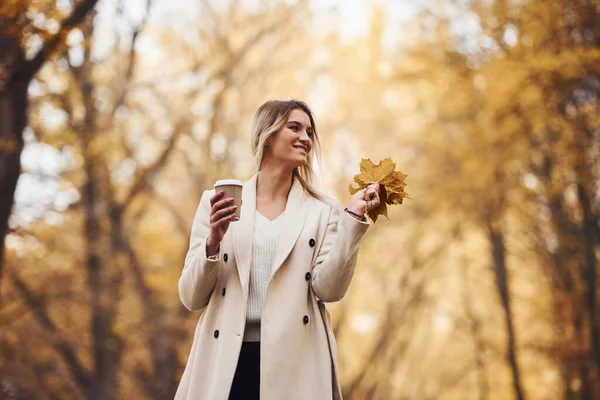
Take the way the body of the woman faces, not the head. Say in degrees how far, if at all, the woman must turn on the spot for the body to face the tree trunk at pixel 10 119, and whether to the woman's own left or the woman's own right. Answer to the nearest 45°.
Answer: approximately 135° to the woman's own right

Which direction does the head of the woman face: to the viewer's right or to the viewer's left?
to the viewer's right

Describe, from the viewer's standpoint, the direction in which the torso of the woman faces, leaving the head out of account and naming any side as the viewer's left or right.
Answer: facing the viewer
